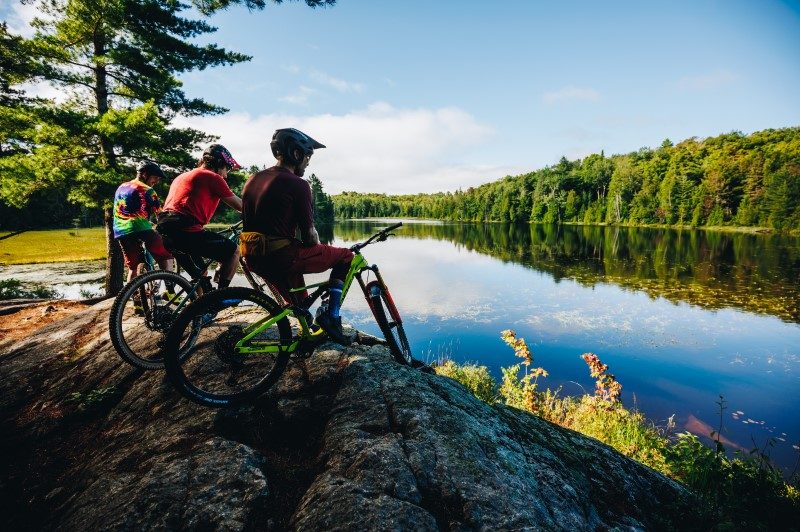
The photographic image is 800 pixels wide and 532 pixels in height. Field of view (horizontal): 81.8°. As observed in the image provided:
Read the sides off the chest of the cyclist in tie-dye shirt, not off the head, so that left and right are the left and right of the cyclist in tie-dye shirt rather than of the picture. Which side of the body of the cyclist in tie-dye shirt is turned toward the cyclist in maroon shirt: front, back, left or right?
right

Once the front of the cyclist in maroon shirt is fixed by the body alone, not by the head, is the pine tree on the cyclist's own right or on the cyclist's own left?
on the cyclist's own left

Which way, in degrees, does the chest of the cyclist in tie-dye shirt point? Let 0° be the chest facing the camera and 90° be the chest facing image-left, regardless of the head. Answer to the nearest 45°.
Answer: approximately 225°

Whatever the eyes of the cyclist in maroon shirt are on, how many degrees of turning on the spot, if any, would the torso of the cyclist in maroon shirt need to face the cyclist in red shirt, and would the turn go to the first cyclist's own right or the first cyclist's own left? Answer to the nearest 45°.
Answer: approximately 90° to the first cyclist's own left

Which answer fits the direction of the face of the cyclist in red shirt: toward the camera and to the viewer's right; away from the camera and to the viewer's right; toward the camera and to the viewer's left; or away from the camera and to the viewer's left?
away from the camera and to the viewer's right

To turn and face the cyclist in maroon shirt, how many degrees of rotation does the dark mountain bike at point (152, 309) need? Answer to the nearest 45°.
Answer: approximately 90° to its right

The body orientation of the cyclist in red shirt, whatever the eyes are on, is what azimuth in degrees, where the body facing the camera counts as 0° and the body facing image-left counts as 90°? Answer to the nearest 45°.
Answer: approximately 225°

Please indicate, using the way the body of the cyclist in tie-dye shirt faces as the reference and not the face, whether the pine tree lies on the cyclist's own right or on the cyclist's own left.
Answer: on the cyclist's own left

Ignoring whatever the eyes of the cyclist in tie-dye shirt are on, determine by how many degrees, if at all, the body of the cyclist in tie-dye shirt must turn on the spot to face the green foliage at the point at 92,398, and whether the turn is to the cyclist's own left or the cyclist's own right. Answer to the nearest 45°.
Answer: approximately 135° to the cyclist's own right
